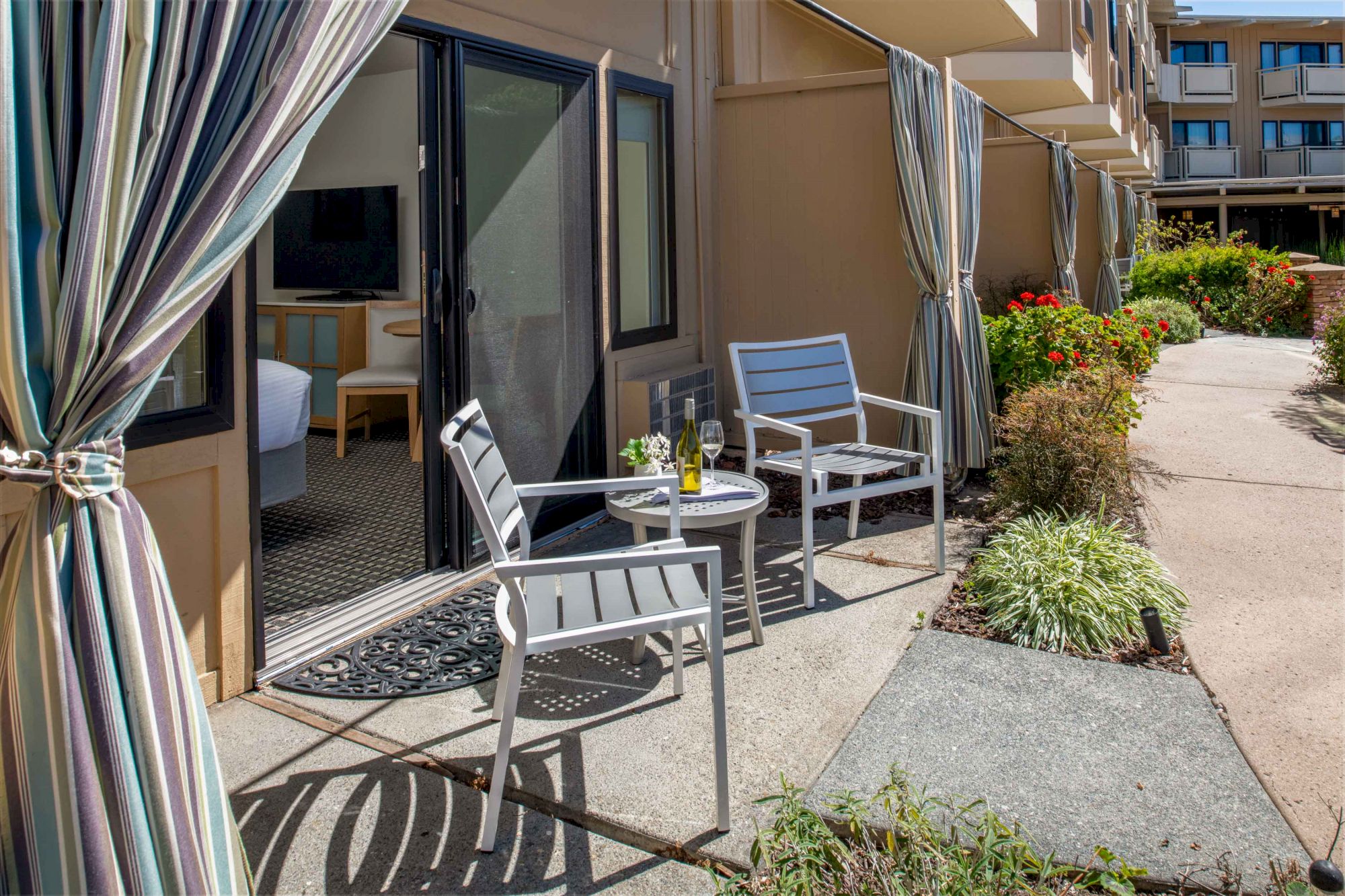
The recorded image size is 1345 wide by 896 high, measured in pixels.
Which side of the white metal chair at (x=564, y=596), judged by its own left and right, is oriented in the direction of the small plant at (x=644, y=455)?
left

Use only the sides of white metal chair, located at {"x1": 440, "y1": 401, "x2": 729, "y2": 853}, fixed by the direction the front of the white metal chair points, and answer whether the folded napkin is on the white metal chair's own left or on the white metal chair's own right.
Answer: on the white metal chair's own left

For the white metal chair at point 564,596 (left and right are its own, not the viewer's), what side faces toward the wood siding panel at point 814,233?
left

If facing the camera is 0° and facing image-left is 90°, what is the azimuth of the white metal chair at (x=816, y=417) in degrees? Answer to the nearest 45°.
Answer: approximately 315°

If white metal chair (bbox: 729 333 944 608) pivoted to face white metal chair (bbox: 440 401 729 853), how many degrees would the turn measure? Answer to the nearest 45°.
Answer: approximately 45° to its right

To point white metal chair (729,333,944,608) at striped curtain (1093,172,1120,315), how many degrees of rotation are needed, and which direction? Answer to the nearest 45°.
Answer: approximately 135° to its left

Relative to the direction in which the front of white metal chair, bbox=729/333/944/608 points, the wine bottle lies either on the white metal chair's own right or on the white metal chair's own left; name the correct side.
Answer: on the white metal chair's own right

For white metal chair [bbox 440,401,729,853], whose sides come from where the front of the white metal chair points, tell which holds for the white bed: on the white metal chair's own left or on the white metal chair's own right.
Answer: on the white metal chair's own left

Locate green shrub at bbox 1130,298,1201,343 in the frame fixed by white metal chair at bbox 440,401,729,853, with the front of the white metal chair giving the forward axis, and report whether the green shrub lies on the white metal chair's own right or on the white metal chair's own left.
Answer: on the white metal chair's own left

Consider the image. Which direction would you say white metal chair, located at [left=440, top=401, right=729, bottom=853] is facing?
to the viewer's right
